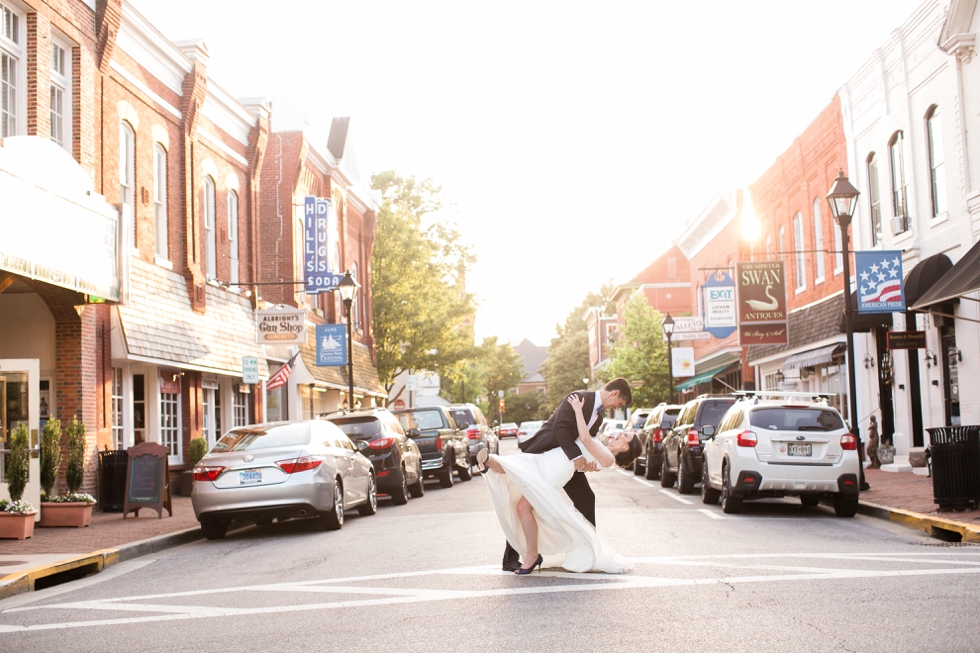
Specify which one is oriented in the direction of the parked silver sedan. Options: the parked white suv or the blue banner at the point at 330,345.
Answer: the blue banner

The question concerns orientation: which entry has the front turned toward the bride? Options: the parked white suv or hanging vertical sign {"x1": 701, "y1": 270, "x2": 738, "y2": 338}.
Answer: the hanging vertical sign

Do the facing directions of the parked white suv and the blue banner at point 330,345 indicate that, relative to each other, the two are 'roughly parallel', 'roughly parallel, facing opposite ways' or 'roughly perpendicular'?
roughly parallel, facing opposite ways

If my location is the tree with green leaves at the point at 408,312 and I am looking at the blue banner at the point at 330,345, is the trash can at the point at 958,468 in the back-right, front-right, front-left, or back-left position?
front-left

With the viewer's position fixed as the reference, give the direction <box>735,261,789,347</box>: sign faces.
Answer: facing the viewer

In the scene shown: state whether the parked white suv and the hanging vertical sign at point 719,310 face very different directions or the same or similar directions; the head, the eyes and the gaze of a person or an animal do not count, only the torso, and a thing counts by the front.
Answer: very different directions

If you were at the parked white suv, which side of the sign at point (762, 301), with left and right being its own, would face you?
front

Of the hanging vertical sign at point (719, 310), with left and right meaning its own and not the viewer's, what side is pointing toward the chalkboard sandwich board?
front

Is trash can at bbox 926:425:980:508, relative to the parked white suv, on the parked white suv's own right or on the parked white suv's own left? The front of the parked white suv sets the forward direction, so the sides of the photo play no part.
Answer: on the parked white suv's own right

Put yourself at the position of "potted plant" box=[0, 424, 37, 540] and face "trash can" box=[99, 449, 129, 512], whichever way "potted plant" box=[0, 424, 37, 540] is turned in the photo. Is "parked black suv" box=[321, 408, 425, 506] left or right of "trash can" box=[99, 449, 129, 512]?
right

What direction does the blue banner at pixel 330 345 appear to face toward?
toward the camera

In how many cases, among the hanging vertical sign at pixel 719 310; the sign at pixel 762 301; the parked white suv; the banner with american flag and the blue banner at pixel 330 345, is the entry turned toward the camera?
4

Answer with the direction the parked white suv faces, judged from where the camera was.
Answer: facing away from the viewer

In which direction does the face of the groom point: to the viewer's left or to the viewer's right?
to the viewer's right

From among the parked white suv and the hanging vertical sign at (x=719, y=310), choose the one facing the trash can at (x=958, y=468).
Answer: the hanging vertical sign
